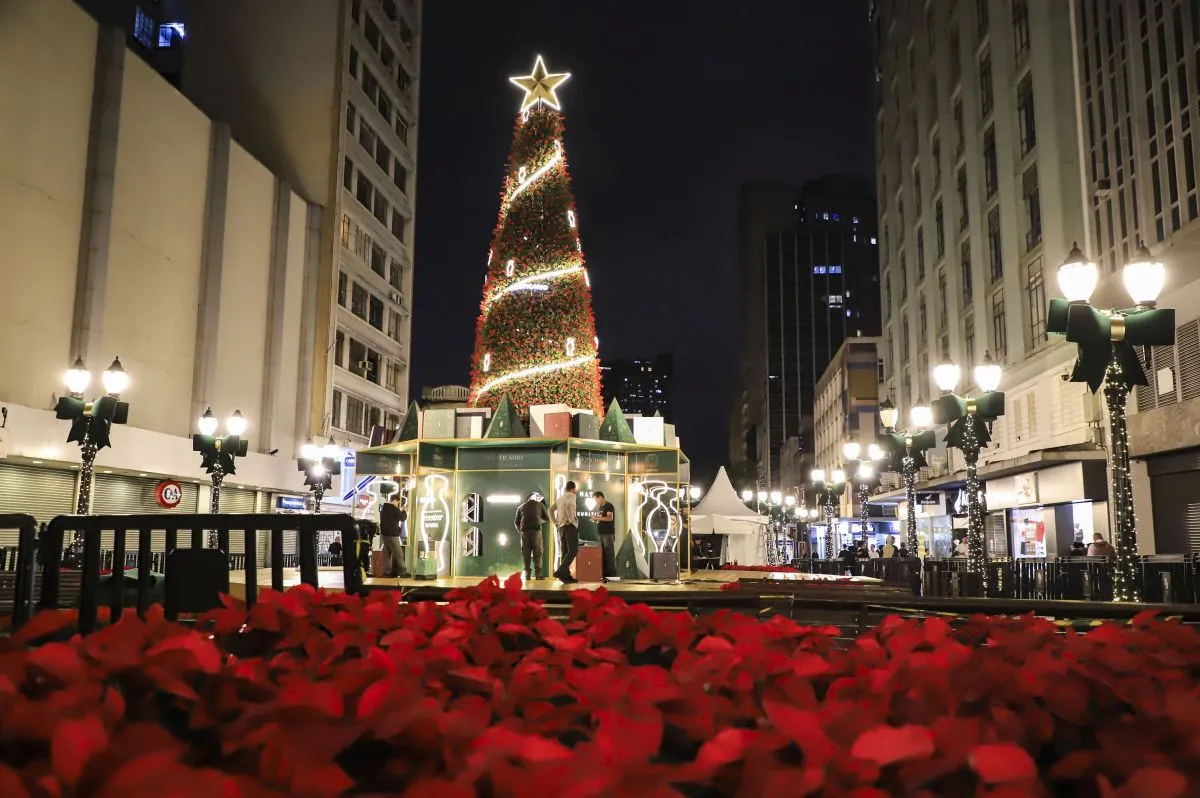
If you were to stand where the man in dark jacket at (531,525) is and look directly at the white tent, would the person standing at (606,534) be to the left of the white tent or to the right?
right

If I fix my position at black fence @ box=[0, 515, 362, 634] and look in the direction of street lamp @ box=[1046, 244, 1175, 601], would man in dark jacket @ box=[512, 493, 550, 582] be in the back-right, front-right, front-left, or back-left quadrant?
front-left

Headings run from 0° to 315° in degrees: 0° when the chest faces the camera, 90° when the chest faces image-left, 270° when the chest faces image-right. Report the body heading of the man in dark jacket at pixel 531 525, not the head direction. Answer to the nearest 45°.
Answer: approximately 180°

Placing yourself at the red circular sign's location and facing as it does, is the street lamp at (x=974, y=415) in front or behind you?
in front

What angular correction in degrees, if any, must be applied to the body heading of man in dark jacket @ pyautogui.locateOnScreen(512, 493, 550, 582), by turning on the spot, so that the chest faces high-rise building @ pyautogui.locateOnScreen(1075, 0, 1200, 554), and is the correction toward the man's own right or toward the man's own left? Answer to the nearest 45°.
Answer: approximately 90° to the man's own right

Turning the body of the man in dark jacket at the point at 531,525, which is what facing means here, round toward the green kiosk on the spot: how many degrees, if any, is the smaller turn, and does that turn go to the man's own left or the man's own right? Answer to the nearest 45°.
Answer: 0° — they already face it

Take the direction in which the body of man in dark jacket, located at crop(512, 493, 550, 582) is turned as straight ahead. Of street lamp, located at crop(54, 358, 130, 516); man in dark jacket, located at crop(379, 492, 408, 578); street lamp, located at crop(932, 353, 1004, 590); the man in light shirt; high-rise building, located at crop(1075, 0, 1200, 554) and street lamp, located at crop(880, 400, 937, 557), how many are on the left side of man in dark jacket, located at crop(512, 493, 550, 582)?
2

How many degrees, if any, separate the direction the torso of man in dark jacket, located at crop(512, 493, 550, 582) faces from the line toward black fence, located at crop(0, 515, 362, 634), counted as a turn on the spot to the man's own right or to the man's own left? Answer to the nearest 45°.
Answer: approximately 180°

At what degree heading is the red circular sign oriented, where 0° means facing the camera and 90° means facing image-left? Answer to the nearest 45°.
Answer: approximately 315°

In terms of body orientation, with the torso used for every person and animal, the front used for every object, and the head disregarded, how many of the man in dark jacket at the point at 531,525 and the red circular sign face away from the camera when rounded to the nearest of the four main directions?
1

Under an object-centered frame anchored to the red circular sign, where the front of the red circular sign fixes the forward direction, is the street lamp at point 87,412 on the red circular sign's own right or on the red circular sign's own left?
on the red circular sign's own right

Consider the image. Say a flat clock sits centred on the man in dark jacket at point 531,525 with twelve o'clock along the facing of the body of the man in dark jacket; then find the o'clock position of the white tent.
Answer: The white tent is roughly at 1 o'clock from the man in dark jacket.

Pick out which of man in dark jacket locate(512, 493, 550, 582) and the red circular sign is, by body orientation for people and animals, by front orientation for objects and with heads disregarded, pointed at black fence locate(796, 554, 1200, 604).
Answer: the red circular sign

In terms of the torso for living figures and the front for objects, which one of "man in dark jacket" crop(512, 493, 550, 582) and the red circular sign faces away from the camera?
the man in dark jacket

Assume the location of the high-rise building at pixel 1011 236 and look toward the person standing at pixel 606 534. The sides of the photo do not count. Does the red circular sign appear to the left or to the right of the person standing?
right

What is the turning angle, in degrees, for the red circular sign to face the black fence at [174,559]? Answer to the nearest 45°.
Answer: approximately 45° to its right
